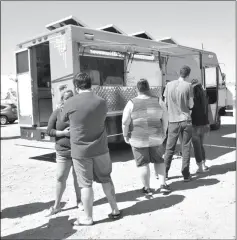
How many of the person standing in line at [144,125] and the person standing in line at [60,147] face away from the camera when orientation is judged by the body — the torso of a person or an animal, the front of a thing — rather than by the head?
1

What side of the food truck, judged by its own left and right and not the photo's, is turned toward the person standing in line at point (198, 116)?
right

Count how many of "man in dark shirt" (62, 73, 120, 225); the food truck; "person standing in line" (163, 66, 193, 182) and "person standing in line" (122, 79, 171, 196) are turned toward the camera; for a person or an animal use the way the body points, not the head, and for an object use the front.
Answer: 0

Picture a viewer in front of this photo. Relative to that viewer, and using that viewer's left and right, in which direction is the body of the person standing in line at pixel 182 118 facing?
facing away from the viewer

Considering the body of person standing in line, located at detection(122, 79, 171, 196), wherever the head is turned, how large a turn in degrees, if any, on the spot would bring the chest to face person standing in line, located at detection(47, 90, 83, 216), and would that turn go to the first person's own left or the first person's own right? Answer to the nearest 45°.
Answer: approximately 135° to the first person's own left

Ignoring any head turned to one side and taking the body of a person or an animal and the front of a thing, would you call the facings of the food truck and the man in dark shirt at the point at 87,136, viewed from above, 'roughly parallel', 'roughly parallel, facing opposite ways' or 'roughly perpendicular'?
roughly perpendicular

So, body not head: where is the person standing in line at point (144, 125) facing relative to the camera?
away from the camera

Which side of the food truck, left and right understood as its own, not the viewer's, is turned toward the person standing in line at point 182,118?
right

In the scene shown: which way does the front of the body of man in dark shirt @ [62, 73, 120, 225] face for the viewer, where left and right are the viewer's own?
facing away from the viewer and to the left of the viewer
